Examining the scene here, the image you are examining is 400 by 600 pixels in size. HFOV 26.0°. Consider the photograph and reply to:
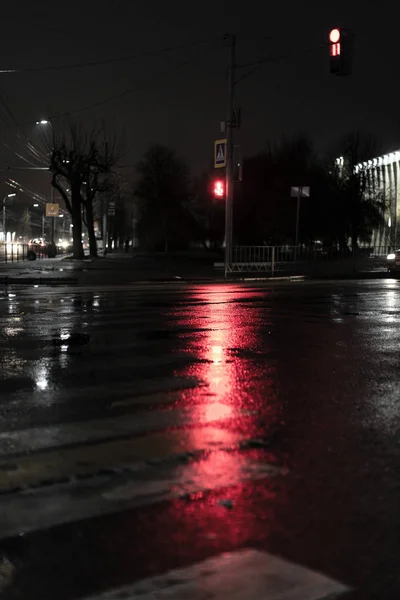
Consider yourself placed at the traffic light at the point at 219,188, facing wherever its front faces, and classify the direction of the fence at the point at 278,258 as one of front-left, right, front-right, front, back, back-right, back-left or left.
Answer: back-left

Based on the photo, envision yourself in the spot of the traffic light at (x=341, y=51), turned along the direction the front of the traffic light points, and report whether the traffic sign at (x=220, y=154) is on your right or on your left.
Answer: on your right

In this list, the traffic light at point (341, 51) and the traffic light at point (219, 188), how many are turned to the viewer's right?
0

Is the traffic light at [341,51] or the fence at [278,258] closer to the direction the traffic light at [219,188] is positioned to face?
the traffic light

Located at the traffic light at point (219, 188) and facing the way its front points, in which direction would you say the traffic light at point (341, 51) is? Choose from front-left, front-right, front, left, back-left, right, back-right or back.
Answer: front

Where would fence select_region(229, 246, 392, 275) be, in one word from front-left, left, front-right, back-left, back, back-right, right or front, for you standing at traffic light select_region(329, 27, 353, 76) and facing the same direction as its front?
back-right

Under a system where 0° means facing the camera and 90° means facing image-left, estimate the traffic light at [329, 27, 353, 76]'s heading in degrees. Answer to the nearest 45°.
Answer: approximately 45°

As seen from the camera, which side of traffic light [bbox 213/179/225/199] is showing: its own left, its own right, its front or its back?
front

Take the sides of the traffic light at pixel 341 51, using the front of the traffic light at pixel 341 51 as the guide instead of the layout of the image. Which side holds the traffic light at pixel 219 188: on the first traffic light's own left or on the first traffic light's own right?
on the first traffic light's own right
